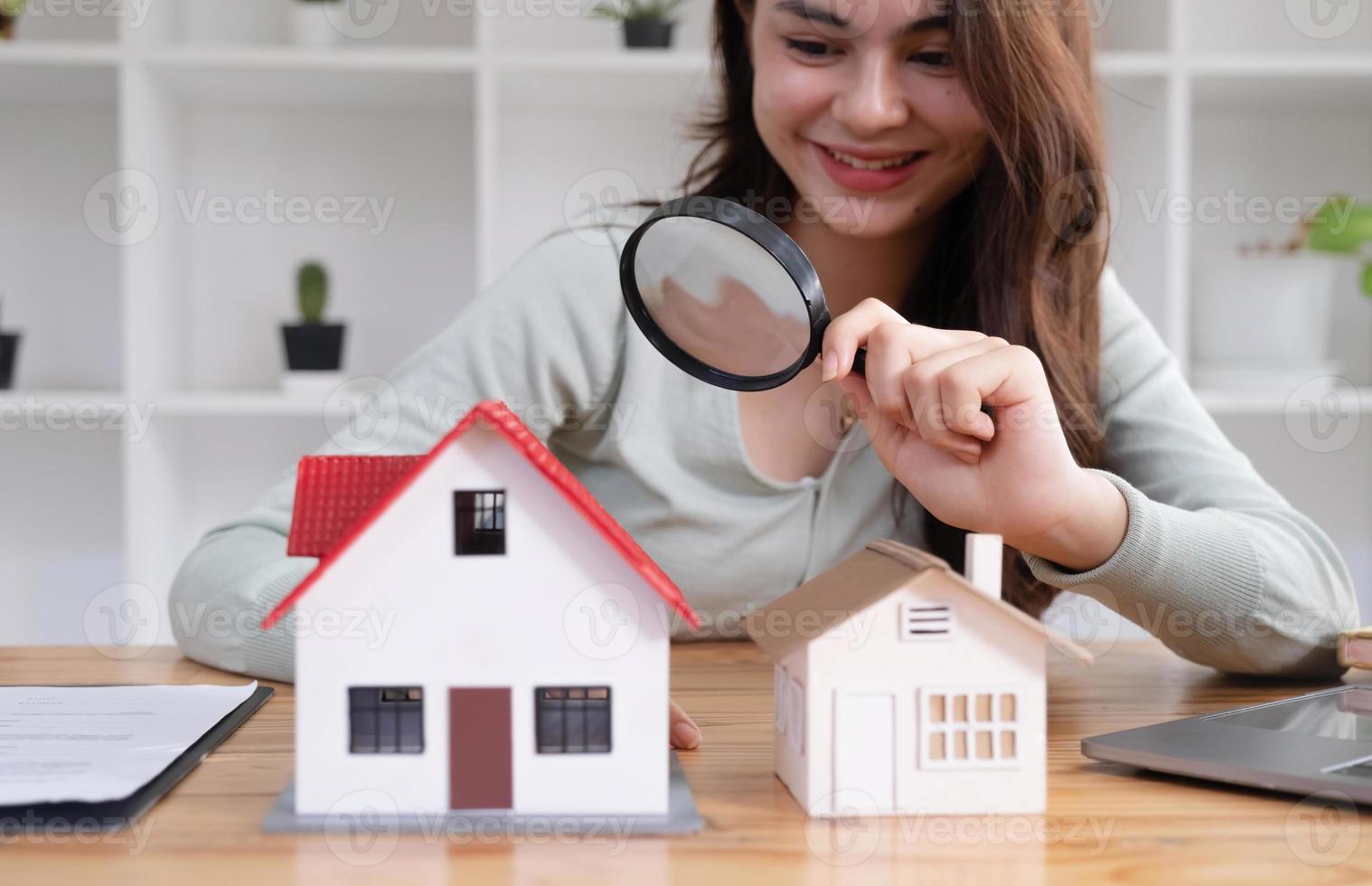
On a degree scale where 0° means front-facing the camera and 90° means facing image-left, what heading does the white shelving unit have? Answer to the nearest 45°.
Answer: approximately 0°

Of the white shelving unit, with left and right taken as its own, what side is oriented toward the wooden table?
front

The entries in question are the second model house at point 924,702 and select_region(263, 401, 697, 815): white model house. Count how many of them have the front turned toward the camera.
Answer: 2

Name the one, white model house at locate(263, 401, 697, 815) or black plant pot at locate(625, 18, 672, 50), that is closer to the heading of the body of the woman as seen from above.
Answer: the white model house

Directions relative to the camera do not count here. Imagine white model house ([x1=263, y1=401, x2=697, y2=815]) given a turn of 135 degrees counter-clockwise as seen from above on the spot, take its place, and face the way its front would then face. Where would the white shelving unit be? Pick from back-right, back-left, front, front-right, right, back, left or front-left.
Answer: front-left

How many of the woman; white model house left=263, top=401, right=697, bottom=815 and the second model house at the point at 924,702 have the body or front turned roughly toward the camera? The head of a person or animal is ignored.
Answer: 3

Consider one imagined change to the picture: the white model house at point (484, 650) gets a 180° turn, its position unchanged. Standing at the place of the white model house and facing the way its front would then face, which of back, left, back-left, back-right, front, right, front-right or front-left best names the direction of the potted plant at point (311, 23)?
front

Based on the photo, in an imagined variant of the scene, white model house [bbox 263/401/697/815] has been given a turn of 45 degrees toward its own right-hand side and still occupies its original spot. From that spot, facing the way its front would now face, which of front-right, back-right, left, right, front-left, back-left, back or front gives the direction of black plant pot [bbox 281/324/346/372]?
back-right

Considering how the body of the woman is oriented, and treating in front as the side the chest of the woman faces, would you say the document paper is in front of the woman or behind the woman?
in front
